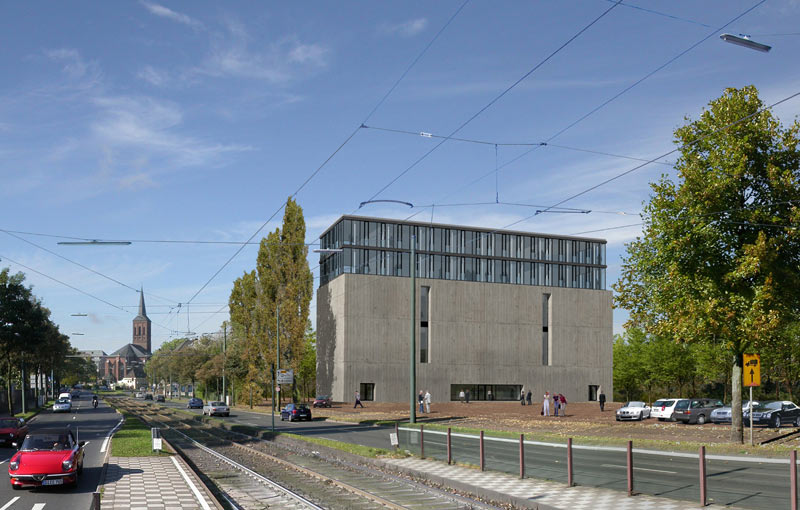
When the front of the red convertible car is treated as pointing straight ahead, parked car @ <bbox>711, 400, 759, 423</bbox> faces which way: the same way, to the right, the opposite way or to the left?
to the right

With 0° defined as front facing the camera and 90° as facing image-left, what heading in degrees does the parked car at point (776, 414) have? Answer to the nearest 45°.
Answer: approximately 45°

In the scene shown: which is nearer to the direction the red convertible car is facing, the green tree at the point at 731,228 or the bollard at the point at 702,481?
the bollard

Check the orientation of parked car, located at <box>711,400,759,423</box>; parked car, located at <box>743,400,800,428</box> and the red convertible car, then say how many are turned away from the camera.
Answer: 0

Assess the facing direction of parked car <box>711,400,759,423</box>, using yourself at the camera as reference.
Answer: facing the viewer and to the left of the viewer

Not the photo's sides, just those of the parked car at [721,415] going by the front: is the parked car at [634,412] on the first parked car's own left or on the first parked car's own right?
on the first parked car's own right

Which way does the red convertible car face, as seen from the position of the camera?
facing the viewer

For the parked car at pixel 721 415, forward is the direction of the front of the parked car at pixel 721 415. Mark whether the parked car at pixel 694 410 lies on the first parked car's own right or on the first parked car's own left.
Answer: on the first parked car's own right

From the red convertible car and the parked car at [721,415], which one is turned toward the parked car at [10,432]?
the parked car at [721,415]

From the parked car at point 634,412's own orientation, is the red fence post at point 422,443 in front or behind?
in front

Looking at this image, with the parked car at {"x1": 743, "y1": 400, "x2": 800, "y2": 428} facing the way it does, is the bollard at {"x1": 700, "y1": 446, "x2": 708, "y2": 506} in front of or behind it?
in front
